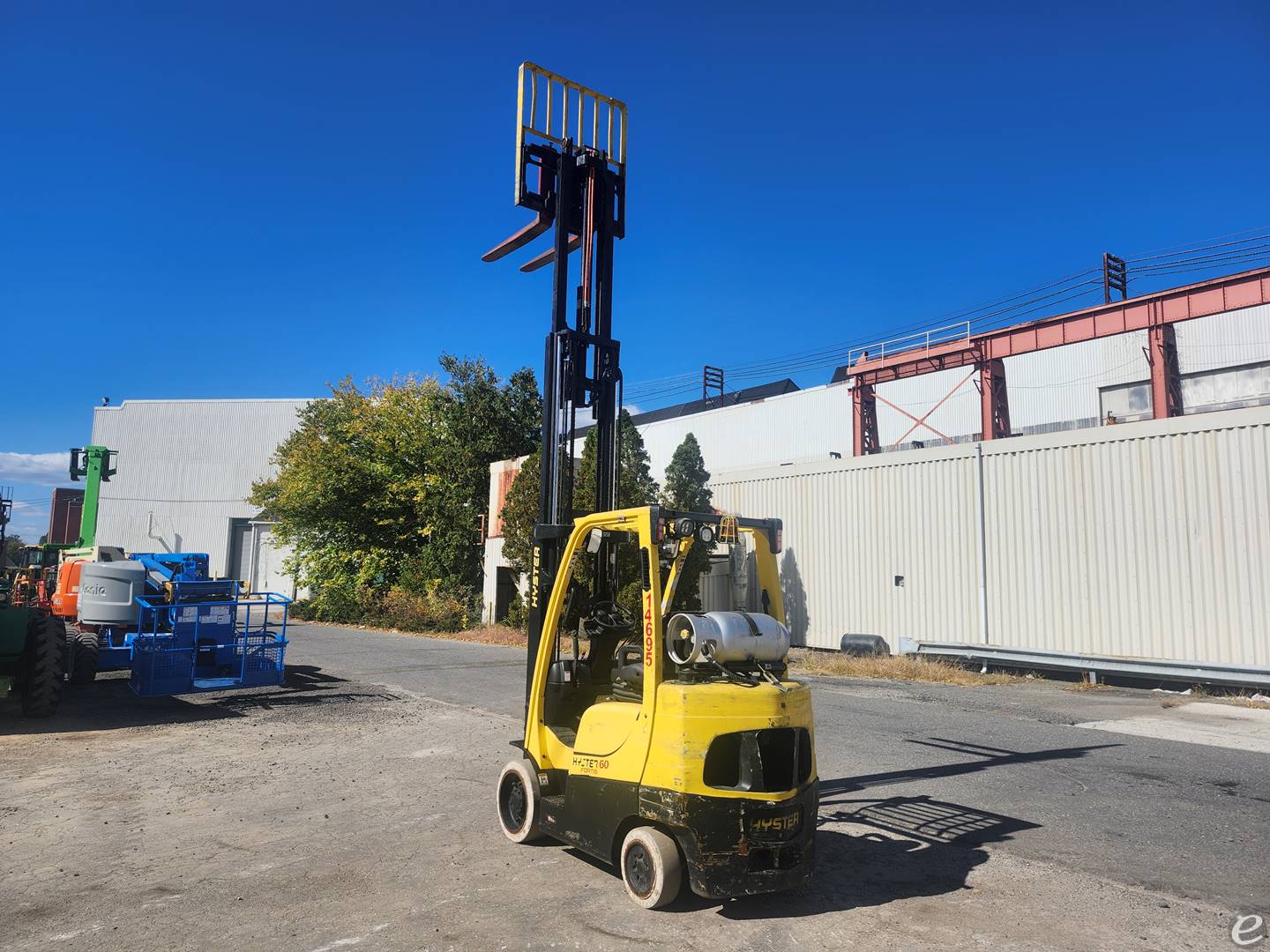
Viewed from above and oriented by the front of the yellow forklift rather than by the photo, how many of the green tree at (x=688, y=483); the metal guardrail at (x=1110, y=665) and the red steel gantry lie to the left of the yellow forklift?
0

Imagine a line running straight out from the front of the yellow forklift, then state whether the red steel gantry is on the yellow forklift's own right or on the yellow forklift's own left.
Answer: on the yellow forklift's own right

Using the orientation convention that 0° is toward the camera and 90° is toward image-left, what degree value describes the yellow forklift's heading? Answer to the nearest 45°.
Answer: approximately 135°

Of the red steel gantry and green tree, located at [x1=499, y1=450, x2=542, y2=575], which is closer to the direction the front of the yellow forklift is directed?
the green tree

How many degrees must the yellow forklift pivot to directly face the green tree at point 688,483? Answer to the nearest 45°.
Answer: approximately 45° to its right

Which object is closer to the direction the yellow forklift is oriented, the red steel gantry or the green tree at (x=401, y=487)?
the green tree

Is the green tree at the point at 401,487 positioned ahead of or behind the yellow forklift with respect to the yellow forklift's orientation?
ahead

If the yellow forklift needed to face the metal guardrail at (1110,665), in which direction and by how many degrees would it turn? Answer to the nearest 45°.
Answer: approximately 90° to its right

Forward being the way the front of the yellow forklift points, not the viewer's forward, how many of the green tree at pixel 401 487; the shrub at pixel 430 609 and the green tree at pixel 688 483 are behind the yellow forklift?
0

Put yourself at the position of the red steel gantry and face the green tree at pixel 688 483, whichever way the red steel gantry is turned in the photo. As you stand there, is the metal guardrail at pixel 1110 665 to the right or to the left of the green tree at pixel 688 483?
left

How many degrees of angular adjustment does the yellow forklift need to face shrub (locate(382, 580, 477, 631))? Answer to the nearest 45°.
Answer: approximately 45° to its right

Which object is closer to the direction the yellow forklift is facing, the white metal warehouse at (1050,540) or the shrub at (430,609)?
the shrub
